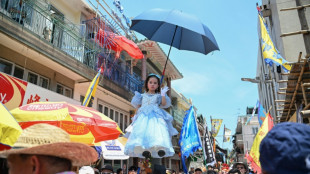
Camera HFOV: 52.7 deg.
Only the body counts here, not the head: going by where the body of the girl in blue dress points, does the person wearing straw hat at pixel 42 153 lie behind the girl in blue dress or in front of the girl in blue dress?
in front

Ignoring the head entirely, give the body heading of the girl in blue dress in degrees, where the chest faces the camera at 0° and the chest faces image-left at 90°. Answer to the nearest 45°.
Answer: approximately 0°
